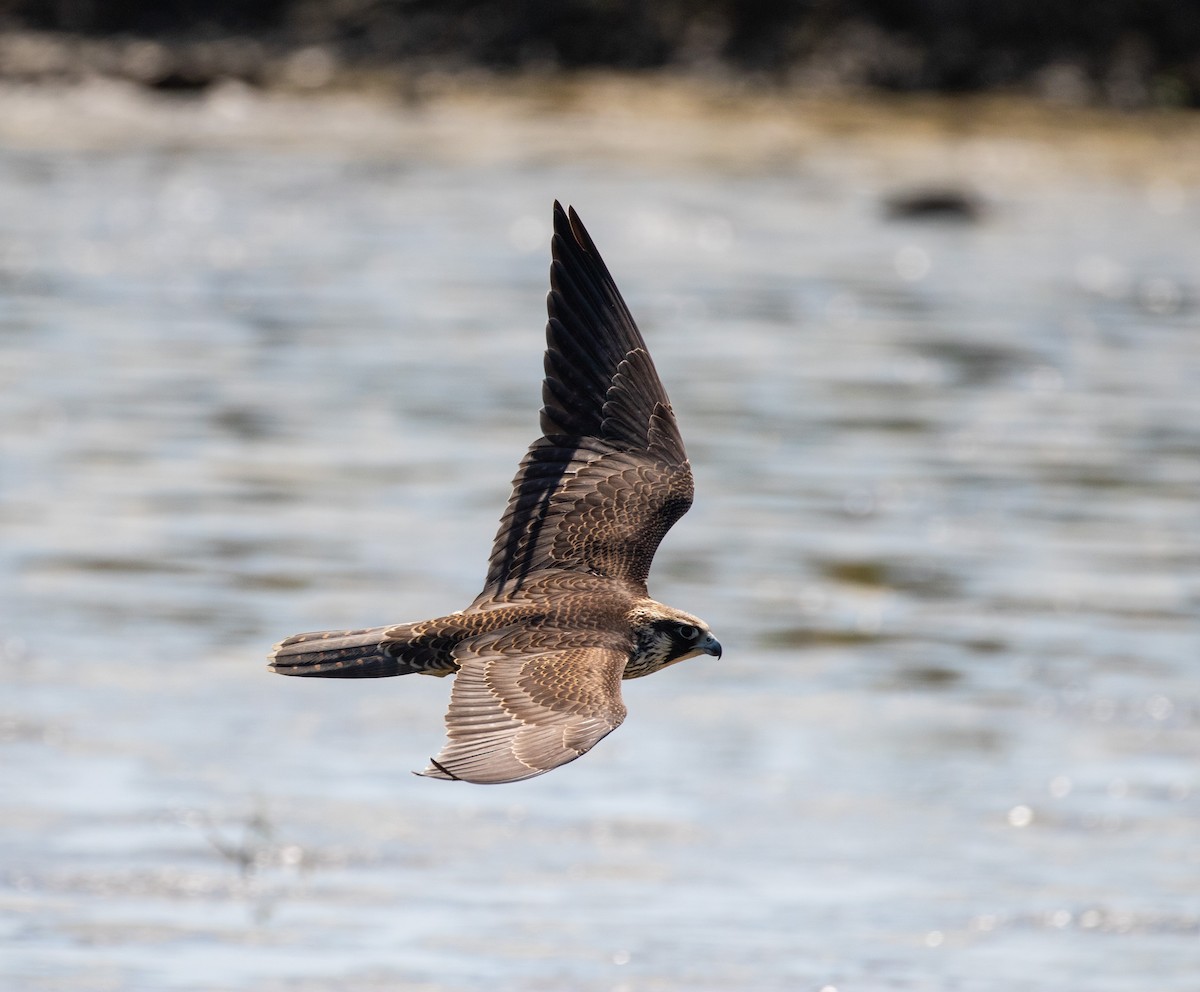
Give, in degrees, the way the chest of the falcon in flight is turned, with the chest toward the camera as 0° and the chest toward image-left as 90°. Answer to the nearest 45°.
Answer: approximately 270°

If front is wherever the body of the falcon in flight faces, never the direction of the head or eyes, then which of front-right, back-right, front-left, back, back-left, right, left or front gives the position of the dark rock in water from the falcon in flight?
left
